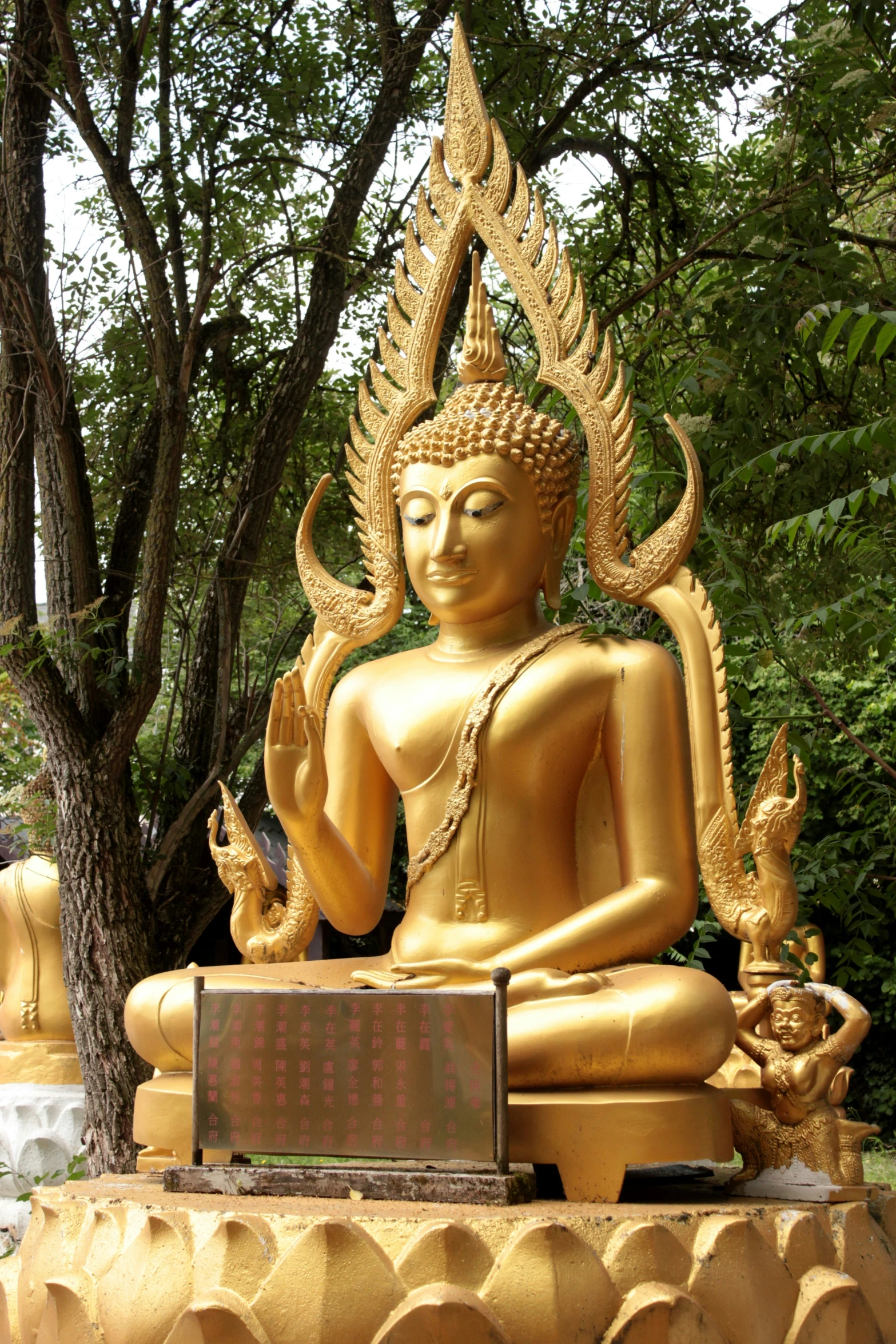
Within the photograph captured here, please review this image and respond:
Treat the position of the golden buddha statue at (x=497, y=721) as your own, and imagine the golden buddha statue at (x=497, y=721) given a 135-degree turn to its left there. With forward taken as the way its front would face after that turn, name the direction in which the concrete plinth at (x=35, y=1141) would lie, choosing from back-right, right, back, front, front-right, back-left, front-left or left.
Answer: back-left

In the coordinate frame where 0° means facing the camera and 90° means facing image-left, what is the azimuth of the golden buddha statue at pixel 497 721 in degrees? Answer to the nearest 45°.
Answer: approximately 45°

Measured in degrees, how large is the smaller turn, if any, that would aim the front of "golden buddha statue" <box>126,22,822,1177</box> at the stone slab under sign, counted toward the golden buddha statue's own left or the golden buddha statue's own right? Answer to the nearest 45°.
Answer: approximately 45° to the golden buddha statue's own left

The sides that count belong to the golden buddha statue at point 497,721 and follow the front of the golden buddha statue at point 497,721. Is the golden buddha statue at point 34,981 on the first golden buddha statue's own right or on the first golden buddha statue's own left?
on the first golden buddha statue's own right

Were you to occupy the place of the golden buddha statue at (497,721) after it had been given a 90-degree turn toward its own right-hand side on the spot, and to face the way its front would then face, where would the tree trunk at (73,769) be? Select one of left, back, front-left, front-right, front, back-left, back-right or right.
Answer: front

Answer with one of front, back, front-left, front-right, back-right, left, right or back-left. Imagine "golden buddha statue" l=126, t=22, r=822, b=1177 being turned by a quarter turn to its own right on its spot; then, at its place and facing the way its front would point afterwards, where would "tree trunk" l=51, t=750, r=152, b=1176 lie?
front
